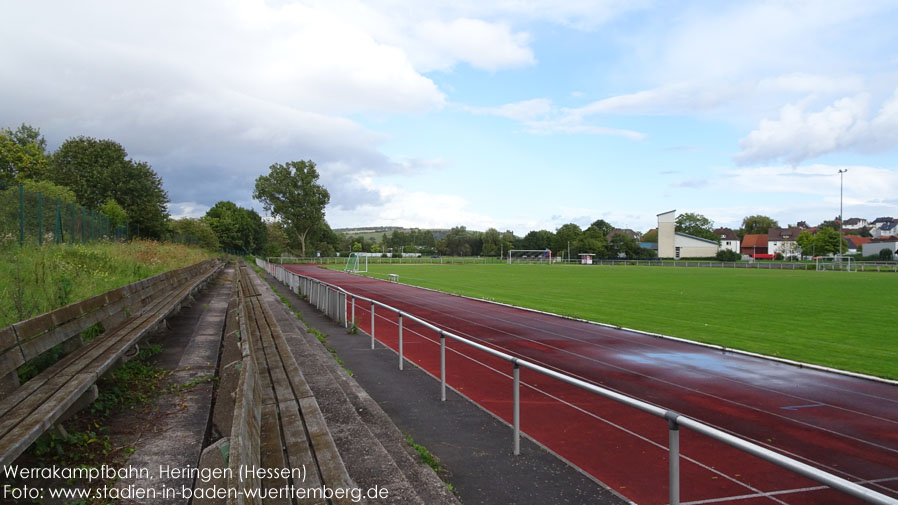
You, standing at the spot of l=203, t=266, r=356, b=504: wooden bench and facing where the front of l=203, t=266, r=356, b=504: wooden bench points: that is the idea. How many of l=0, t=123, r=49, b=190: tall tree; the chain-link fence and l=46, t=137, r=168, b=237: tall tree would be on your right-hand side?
0

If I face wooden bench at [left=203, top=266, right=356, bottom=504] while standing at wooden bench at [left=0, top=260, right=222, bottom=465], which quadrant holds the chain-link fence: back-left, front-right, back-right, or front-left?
back-left

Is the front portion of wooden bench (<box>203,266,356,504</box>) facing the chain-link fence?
no

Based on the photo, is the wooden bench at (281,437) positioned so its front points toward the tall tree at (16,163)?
no

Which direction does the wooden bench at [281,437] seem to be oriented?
to the viewer's right

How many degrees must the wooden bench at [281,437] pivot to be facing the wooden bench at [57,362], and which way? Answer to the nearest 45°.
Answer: approximately 135° to its left

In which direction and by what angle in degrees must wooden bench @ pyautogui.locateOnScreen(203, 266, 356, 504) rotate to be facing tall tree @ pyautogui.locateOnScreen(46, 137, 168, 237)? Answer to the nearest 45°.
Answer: approximately 90° to its left
